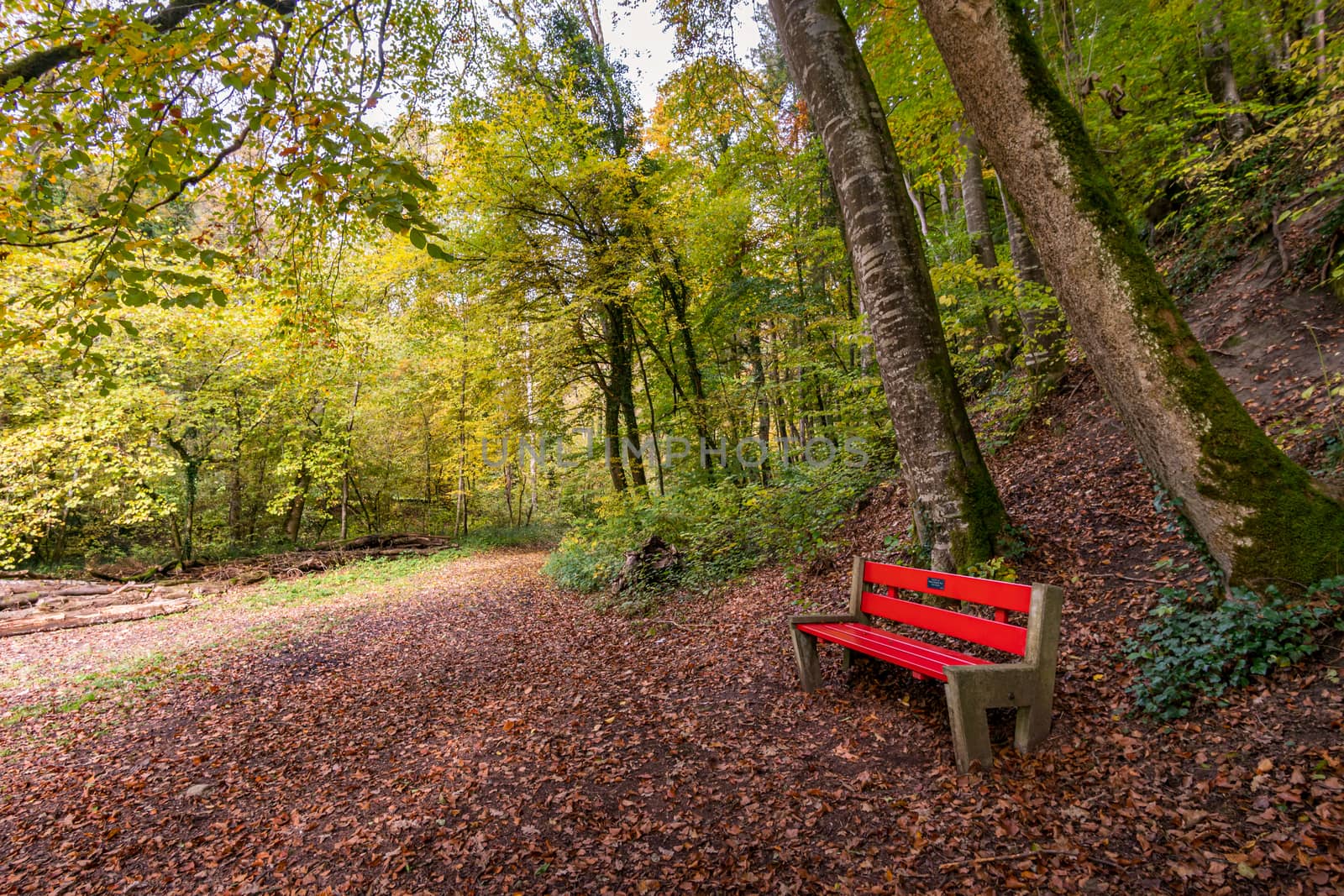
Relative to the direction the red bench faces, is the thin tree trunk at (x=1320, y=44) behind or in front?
behind

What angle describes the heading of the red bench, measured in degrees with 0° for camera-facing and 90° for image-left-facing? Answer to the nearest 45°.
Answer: approximately 45°

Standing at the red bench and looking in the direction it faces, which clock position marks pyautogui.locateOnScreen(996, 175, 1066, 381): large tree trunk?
The large tree trunk is roughly at 5 o'clock from the red bench.

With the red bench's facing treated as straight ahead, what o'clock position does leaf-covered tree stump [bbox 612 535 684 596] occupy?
The leaf-covered tree stump is roughly at 3 o'clock from the red bench.

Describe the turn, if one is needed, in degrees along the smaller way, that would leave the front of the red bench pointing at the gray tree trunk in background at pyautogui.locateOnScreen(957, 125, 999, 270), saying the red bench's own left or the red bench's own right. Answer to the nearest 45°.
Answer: approximately 135° to the red bench's own right

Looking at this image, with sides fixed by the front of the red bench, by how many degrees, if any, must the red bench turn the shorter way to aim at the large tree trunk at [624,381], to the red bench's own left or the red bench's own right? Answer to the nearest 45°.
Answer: approximately 90° to the red bench's own right

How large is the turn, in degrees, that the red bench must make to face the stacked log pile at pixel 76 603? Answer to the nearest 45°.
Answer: approximately 45° to its right

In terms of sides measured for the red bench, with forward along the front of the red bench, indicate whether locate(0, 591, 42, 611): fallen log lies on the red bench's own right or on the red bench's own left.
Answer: on the red bench's own right
